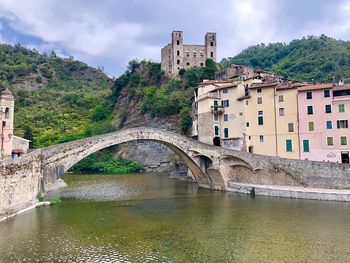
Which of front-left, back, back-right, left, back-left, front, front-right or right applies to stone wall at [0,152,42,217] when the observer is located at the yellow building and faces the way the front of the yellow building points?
front-right

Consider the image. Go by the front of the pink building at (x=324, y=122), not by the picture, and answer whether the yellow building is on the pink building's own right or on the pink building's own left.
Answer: on the pink building's own right

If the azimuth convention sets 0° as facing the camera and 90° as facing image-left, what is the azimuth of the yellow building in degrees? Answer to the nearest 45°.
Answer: approximately 0°

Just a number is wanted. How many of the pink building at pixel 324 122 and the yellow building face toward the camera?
2

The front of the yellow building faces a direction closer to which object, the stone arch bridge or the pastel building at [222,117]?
the stone arch bridge

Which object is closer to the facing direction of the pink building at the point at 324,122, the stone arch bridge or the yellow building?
the stone arch bridge

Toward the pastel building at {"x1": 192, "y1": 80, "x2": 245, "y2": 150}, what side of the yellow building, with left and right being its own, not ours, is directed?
right
